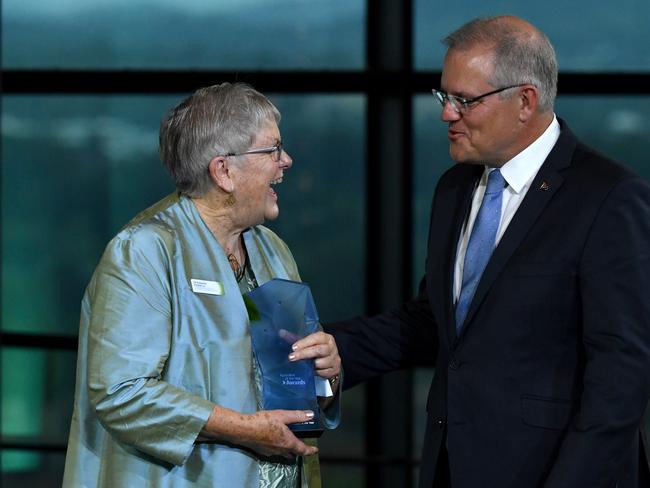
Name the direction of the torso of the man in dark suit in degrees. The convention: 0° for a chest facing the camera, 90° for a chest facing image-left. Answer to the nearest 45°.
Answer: approximately 45°

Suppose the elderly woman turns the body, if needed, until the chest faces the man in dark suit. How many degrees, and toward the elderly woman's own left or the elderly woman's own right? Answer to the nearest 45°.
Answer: approximately 45° to the elderly woman's own left

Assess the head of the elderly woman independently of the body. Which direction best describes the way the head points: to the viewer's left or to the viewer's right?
to the viewer's right

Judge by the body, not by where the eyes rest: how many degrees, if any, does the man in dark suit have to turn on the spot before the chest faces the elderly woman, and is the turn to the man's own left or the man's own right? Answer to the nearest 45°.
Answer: approximately 45° to the man's own right

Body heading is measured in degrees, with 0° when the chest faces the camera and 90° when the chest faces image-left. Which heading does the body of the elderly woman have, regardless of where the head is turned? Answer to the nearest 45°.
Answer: approximately 315°

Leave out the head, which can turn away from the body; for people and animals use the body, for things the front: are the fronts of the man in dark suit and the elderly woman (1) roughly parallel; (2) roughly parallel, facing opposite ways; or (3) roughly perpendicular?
roughly perpendicular
